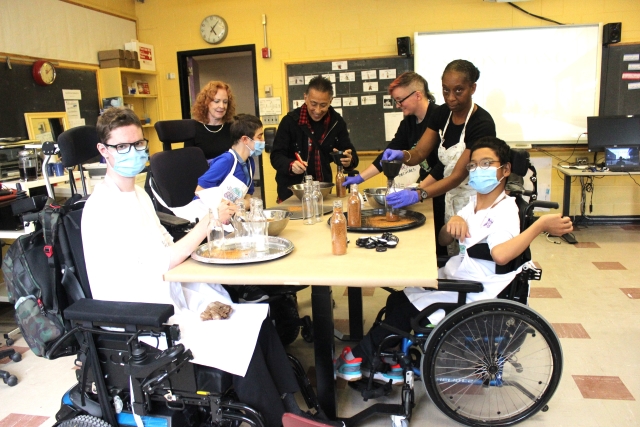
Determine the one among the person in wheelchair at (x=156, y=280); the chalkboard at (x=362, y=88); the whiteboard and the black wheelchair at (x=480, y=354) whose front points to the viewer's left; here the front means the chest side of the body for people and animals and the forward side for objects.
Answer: the black wheelchair

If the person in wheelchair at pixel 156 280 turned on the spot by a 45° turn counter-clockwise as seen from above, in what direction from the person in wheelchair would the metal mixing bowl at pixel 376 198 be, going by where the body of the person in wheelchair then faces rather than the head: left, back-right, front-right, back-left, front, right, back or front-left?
front

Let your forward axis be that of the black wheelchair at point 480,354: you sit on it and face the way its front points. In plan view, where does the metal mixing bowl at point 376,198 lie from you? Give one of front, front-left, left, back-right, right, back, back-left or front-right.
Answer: front-right

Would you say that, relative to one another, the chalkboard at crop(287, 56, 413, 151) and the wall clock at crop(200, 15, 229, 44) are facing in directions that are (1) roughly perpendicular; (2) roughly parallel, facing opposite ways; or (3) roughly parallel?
roughly parallel

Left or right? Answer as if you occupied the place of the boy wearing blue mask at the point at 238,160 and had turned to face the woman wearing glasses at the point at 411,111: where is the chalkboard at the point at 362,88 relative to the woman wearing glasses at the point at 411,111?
left

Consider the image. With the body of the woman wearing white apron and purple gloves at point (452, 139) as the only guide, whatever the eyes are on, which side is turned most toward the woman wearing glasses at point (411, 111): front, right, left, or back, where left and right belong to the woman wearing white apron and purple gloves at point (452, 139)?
right

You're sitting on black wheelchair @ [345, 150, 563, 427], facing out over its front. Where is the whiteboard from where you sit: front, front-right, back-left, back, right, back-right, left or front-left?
right

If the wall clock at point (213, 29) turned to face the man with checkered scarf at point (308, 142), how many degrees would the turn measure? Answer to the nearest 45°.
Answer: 0° — it already faces them

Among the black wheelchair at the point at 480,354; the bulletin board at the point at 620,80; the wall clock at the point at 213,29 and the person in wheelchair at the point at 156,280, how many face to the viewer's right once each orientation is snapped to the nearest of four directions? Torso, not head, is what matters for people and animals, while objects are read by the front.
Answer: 1

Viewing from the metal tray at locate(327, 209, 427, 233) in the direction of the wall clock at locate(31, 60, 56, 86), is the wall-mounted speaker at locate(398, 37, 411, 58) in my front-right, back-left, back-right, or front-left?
front-right

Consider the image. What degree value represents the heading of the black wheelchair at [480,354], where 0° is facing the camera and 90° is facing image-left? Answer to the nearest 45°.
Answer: approximately 90°

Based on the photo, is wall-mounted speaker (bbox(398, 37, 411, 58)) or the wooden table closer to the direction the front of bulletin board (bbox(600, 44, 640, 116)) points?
the wooden table

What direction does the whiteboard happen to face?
toward the camera

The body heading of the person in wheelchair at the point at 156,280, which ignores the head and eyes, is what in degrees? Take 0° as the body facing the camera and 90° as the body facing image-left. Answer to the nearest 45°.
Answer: approximately 270°

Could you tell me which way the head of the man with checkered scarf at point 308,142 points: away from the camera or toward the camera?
toward the camera

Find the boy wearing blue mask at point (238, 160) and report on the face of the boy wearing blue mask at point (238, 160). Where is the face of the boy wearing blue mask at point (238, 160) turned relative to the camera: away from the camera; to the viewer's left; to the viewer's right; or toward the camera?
to the viewer's right

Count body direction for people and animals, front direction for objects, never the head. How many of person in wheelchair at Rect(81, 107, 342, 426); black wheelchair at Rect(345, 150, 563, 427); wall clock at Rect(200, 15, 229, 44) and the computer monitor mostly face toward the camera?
2

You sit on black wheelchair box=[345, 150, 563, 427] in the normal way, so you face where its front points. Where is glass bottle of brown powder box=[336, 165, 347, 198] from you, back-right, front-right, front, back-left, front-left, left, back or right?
front-right

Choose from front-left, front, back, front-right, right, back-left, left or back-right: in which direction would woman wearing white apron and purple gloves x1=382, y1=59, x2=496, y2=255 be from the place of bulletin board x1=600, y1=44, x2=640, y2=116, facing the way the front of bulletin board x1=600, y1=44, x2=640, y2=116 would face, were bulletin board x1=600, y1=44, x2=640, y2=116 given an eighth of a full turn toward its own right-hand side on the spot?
front-left

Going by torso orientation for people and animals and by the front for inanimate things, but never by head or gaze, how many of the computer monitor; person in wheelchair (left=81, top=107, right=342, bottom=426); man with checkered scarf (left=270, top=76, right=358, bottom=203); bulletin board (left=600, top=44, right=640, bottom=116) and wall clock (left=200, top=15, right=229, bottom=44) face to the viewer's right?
1

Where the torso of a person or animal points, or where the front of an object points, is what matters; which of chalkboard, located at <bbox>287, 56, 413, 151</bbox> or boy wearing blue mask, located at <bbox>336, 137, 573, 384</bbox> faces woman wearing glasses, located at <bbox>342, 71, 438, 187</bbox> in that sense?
the chalkboard

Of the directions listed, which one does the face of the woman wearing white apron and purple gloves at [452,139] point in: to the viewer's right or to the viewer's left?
to the viewer's left

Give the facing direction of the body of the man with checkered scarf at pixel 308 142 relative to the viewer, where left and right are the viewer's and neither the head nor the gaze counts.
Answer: facing the viewer
